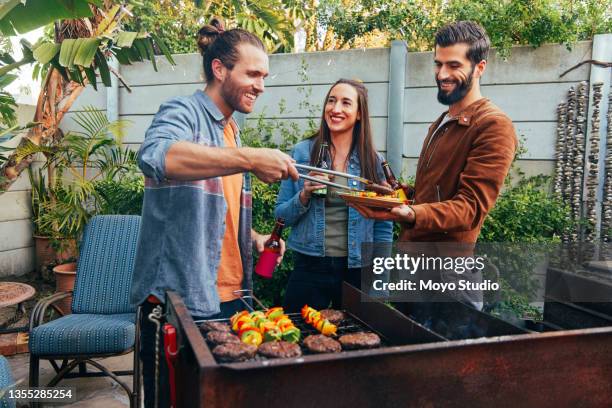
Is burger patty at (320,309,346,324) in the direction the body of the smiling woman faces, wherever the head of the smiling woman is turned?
yes

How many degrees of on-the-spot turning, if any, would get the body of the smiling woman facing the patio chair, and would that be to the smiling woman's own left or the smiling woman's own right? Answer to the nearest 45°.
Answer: approximately 90° to the smiling woman's own right

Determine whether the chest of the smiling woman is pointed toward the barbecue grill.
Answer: yes

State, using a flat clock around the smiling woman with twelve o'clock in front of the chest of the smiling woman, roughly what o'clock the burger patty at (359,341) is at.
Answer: The burger patty is roughly at 12 o'clock from the smiling woman.

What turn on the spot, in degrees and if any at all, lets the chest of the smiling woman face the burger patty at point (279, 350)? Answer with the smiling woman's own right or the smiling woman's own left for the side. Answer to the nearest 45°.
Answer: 0° — they already face it

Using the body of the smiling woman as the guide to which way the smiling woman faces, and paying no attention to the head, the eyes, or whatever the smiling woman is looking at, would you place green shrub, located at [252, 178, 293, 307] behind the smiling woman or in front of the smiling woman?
behind

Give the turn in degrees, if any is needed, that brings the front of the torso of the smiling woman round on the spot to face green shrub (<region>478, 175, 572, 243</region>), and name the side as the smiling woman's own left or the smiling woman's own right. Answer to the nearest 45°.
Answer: approximately 135° to the smiling woman's own left

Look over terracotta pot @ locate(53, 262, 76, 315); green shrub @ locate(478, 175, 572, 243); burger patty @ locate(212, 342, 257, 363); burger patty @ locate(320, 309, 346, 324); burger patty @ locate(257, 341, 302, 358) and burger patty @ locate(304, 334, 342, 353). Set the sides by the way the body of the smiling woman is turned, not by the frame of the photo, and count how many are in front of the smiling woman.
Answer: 4

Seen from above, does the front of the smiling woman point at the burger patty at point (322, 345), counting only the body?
yes

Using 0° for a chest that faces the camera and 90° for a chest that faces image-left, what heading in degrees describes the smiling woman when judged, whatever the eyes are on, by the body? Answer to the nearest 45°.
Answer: approximately 0°

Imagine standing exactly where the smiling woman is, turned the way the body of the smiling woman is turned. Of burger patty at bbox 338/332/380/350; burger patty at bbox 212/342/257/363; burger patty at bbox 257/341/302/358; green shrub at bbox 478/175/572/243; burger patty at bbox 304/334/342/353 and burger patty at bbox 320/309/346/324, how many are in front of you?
5
